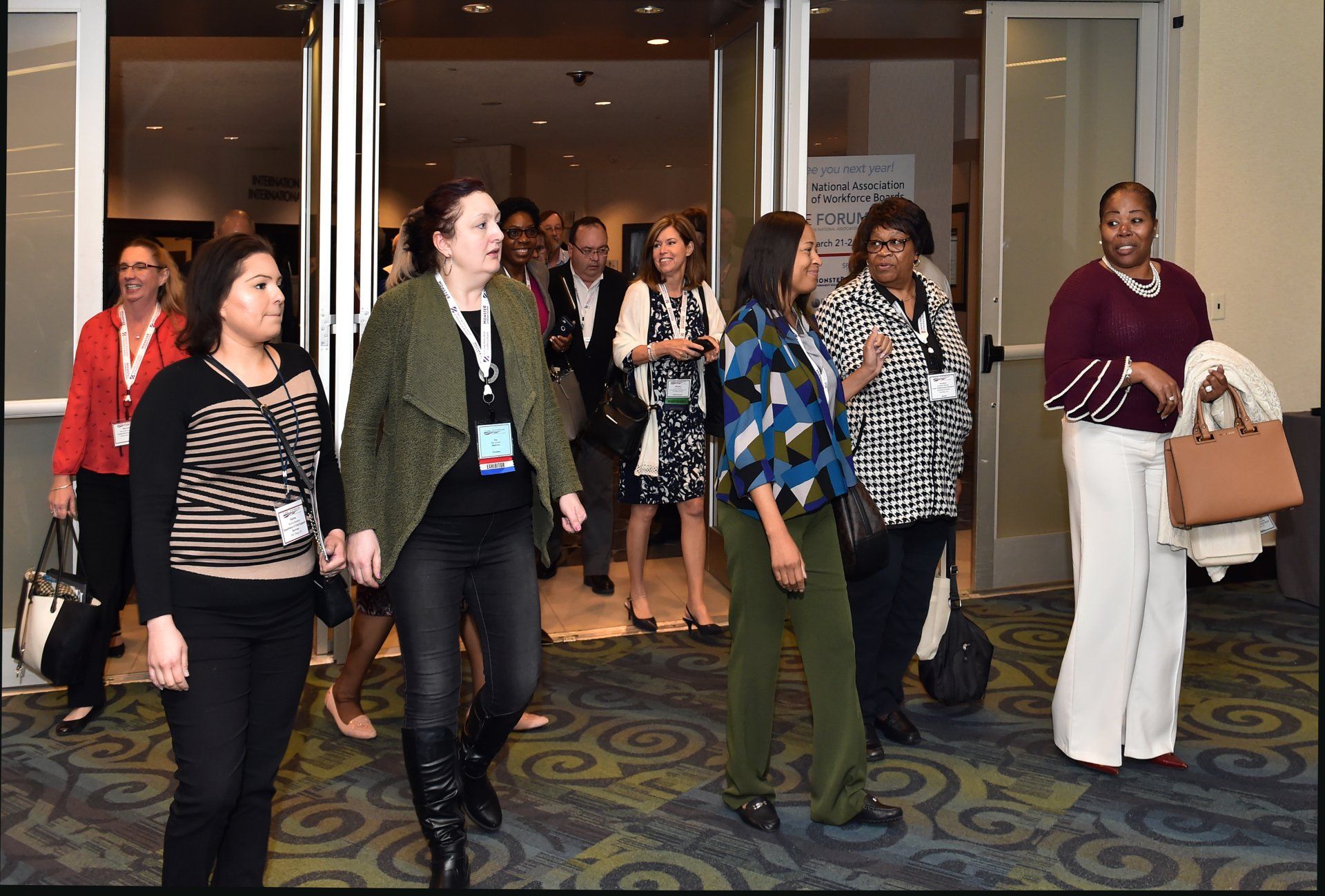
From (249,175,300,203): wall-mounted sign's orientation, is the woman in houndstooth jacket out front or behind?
out front

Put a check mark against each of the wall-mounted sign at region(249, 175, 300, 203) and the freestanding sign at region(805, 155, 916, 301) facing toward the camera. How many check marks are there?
2

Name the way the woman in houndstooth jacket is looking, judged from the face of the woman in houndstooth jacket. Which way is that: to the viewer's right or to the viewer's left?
to the viewer's left

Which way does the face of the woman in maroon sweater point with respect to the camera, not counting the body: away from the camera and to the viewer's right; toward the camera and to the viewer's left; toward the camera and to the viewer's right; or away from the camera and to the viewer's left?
toward the camera and to the viewer's left

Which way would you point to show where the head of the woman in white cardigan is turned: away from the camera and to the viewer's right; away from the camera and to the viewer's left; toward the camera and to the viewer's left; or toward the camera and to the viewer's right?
toward the camera and to the viewer's right

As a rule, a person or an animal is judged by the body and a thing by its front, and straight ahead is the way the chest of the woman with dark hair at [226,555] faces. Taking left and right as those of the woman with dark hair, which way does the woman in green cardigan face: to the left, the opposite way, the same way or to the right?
the same way

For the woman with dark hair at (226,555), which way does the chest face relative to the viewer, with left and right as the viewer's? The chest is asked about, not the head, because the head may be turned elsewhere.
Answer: facing the viewer and to the right of the viewer

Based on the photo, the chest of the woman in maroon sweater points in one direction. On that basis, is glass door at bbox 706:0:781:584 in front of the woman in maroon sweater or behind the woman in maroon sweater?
behind

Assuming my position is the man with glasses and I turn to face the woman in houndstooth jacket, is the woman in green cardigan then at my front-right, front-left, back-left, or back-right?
front-right

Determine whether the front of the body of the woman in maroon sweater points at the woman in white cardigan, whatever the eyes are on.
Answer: no

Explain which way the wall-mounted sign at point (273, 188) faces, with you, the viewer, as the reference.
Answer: facing the viewer

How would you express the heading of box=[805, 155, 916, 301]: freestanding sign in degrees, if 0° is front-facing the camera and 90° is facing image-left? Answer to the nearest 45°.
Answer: approximately 0°

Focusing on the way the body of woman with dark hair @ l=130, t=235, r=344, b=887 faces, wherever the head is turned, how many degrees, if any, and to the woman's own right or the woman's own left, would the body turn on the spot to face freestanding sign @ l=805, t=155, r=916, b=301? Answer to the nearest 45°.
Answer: approximately 90° to the woman's own left

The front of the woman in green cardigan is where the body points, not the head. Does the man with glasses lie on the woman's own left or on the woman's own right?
on the woman's own left

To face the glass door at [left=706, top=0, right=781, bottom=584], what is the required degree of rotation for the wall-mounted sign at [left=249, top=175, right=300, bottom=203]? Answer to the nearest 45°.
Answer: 0° — it already faces it
